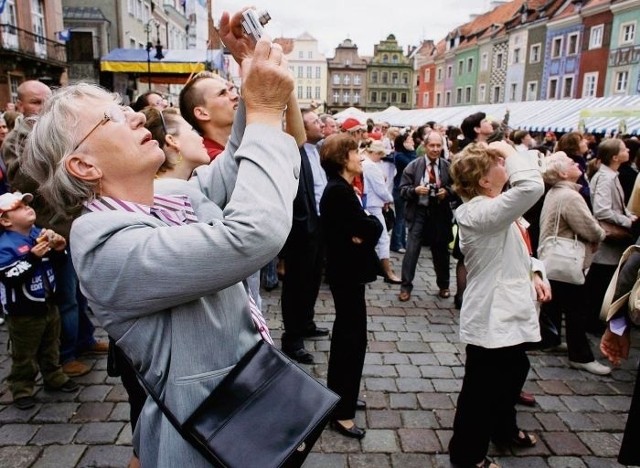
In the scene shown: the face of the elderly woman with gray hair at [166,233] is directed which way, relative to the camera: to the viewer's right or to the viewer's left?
to the viewer's right

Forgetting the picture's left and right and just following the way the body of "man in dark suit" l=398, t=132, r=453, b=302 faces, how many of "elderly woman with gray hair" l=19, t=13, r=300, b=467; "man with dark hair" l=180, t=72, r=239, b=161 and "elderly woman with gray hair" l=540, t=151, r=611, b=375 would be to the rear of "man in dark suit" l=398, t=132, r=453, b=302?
0

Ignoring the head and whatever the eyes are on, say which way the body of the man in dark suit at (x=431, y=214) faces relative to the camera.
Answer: toward the camera

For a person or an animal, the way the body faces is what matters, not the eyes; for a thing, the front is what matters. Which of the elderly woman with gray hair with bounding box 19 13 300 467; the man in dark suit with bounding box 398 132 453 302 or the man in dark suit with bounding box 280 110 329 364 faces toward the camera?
the man in dark suit with bounding box 398 132 453 302

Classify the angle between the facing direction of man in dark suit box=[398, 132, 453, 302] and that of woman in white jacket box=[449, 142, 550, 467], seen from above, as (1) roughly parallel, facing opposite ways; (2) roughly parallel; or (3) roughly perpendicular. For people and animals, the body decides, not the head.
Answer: roughly perpendicular

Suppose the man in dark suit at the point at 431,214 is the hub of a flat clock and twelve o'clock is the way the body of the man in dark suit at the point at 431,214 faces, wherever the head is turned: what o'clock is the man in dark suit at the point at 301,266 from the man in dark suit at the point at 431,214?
the man in dark suit at the point at 301,266 is roughly at 1 o'clock from the man in dark suit at the point at 431,214.

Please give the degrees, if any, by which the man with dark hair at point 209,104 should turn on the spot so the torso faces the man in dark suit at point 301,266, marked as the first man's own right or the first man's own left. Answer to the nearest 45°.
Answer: approximately 45° to the first man's own left

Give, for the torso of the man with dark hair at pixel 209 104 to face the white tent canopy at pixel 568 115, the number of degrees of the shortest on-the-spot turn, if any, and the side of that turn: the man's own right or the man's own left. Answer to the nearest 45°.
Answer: approximately 45° to the man's own left
